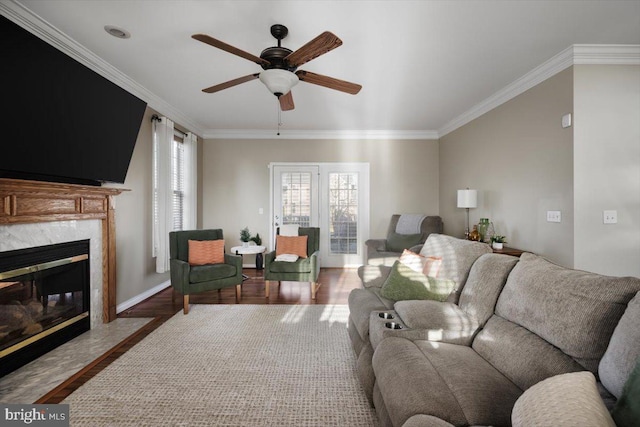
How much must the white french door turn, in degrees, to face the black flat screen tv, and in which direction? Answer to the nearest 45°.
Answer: approximately 45° to its right

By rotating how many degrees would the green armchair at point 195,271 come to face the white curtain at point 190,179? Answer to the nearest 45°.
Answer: approximately 135° to its left

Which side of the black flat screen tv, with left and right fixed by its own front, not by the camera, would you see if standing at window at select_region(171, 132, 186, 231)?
left

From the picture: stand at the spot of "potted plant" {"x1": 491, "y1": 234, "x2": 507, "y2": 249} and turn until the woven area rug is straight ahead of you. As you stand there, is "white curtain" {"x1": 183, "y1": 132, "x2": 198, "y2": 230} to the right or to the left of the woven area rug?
right

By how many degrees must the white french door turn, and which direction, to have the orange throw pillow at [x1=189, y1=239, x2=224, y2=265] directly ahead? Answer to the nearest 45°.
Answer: approximately 45° to its right

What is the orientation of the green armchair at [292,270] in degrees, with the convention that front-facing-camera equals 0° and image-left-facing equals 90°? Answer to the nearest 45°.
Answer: approximately 0°

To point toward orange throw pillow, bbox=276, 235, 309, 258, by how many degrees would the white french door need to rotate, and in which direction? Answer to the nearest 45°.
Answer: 0° — it already faces it

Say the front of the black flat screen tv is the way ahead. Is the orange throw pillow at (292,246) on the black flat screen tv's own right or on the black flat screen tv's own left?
on the black flat screen tv's own left

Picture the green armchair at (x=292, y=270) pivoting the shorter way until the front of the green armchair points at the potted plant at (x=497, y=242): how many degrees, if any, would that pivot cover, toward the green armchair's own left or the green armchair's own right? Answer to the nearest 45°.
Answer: approximately 90° to the green armchair's own left

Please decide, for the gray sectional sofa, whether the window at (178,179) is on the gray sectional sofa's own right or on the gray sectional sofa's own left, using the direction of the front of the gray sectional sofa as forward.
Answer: on the gray sectional sofa's own right

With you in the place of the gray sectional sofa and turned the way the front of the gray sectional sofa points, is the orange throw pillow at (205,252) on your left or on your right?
on your right

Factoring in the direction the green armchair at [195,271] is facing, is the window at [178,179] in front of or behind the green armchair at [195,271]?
behind

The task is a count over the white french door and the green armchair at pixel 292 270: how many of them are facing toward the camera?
2

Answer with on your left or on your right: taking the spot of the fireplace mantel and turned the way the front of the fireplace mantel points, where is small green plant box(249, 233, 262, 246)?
on your left

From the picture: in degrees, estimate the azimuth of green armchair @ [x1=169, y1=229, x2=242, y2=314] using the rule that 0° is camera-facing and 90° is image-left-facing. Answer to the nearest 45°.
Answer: approximately 315°

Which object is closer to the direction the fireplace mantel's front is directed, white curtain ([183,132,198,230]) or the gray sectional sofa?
the gray sectional sofa

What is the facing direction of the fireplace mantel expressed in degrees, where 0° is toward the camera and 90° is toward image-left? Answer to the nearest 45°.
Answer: approximately 315°
